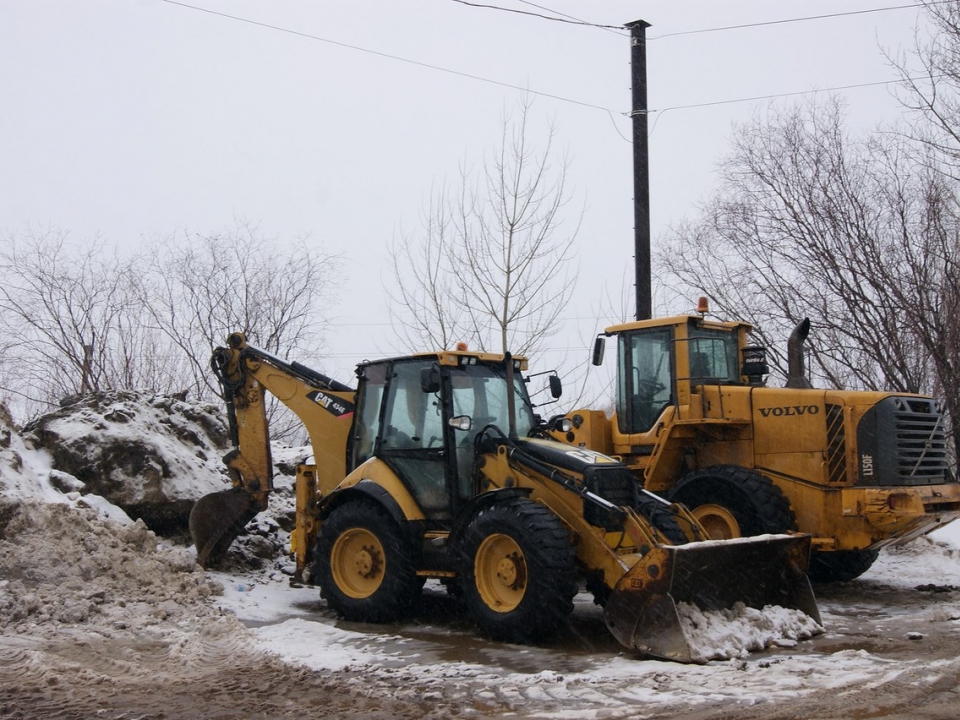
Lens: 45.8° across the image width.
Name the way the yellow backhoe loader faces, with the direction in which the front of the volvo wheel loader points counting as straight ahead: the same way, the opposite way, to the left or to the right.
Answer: the opposite way

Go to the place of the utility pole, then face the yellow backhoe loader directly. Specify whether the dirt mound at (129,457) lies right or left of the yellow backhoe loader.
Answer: right

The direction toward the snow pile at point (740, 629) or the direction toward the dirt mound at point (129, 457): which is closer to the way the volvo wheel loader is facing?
the dirt mound

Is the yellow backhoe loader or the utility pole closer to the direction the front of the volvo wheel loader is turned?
the utility pole

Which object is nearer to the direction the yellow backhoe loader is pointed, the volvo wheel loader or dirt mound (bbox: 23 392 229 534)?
the volvo wheel loader

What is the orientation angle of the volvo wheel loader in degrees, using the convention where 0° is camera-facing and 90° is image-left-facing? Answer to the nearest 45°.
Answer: approximately 135°

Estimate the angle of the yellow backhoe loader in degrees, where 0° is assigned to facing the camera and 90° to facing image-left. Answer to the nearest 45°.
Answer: approximately 315°

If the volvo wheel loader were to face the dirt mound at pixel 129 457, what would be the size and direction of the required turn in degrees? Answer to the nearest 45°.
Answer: approximately 45° to its left

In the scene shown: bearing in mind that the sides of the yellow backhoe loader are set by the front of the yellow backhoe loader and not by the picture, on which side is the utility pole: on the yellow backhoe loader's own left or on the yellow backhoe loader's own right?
on the yellow backhoe loader's own left

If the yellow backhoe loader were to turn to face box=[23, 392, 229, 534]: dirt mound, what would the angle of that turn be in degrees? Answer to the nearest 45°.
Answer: approximately 180°
